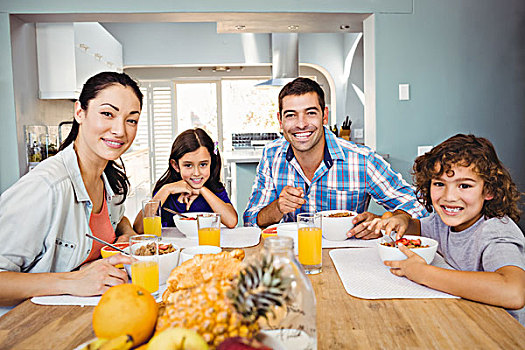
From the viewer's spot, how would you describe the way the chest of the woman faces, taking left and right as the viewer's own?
facing the viewer and to the right of the viewer

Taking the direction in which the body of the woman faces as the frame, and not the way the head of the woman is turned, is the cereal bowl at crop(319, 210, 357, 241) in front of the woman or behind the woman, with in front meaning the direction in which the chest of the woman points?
in front

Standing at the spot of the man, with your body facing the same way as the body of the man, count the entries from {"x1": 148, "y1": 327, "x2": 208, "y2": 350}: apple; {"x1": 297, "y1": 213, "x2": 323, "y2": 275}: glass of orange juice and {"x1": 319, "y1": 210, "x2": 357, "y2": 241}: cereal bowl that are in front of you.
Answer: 3

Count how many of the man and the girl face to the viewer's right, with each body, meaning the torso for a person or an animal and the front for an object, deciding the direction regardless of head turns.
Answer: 0

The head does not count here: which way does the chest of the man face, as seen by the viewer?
toward the camera

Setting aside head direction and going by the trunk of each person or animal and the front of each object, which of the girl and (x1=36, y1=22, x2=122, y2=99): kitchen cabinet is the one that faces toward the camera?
the girl

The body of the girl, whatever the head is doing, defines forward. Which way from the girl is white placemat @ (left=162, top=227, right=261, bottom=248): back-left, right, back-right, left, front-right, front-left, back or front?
front

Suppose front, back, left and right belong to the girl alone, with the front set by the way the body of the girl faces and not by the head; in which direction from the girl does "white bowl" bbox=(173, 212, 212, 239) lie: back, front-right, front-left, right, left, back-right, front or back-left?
front

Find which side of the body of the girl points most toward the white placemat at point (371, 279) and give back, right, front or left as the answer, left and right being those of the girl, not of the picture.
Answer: front

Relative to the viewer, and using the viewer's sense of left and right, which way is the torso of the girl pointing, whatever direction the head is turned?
facing the viewer

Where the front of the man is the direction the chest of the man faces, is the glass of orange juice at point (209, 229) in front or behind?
in front

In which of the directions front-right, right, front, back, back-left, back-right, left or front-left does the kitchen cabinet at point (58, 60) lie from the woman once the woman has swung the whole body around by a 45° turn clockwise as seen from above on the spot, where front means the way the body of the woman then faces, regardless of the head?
back

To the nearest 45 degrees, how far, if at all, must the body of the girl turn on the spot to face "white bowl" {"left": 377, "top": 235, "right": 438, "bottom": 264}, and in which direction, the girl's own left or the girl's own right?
approximately 45° to the girl's own left
